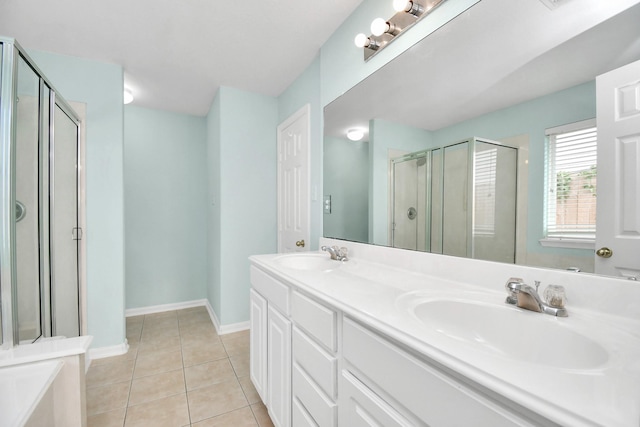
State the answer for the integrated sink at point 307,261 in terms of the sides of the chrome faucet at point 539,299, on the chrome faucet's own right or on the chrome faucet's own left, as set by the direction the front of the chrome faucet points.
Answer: on the chrome faucet's own right

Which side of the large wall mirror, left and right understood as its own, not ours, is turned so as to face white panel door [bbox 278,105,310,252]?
right

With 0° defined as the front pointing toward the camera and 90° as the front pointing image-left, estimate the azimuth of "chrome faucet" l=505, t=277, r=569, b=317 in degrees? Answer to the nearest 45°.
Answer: approximately 45°

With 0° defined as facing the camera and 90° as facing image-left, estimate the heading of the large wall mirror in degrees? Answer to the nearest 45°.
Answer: approximately 45°
